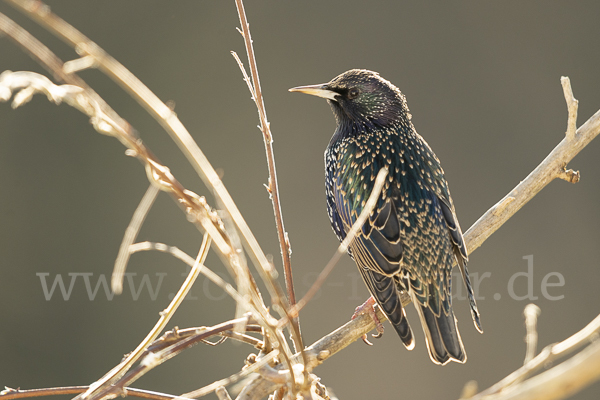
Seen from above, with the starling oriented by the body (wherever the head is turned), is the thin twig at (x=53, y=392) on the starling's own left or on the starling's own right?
on the starling's own left

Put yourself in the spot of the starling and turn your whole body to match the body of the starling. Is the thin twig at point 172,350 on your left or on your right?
on your left

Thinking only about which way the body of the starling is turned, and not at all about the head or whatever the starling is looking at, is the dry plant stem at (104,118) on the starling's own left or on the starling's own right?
on the starling's own left

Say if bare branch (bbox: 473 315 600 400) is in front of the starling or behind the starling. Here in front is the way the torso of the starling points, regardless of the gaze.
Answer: behind

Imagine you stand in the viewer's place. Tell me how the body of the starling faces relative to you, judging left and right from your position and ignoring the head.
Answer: facing away from the viewer and to the left of the viewer
